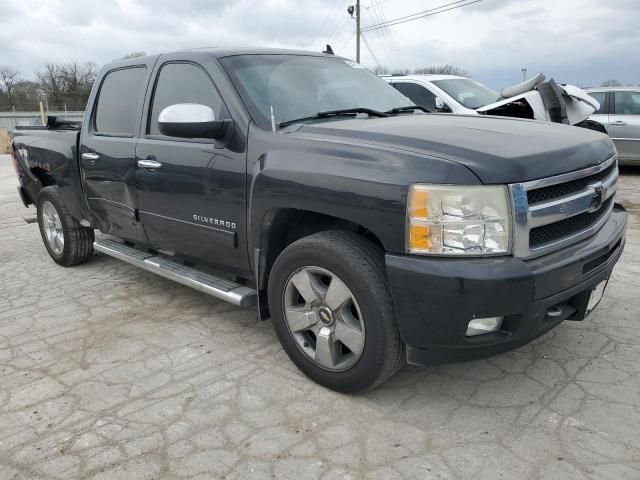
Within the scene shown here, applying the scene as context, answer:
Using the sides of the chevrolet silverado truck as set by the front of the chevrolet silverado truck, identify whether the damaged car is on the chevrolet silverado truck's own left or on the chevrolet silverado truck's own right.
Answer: on the chevrolet silverado truck's own left

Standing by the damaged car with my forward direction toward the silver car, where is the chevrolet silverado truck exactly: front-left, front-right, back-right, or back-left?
back-right

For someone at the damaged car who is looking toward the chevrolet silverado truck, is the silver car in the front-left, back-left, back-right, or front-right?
back-left

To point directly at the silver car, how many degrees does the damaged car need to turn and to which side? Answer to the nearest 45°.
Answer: approximately 90° to its left

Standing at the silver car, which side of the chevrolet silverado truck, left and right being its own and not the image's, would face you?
left

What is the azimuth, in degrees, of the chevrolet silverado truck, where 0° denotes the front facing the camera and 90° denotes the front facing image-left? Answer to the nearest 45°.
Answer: approximately 315°

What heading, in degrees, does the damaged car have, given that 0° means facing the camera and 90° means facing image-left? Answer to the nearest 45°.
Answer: approximately 315°
